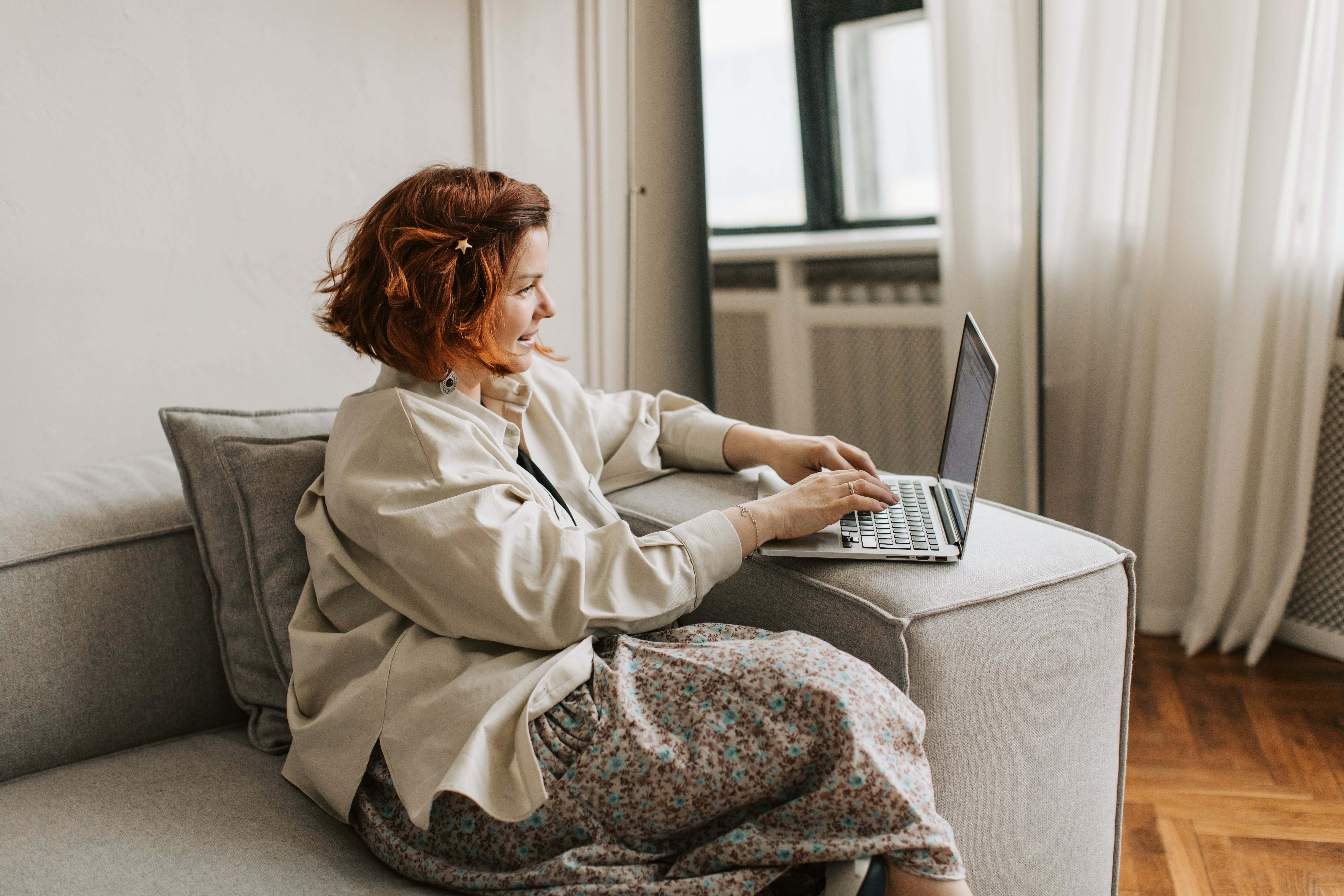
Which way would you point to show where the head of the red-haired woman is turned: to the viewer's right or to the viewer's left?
to the viewer's right

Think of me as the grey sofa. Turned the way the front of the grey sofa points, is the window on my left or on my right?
on my left

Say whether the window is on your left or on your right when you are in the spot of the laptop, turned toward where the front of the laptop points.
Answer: on your right

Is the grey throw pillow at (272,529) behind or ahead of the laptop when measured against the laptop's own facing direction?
ahead

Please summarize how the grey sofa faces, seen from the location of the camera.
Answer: facing the viewer and to the right of the viewer

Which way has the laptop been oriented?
to the viewer's left

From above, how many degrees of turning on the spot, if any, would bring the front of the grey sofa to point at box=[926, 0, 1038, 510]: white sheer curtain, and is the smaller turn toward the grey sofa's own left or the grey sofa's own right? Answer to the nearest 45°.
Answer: approximately 90° to the grey sofa's own left

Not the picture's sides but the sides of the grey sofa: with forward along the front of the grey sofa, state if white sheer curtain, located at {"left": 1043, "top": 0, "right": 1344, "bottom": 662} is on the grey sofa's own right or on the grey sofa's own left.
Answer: on the grey sofa's own left

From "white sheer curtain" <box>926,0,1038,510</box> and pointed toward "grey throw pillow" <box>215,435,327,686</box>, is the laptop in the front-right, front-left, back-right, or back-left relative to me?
front-left

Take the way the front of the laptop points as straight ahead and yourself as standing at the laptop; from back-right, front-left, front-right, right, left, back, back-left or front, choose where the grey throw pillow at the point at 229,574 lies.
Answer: front
